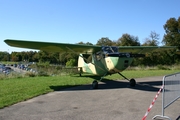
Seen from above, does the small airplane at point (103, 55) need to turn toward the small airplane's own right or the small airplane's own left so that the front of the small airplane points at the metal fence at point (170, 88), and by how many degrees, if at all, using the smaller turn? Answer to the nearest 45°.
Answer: approximately 45° to the small airplane's own right

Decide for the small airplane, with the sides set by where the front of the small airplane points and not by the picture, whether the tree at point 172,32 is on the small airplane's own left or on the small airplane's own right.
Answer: on the small airplane's own left

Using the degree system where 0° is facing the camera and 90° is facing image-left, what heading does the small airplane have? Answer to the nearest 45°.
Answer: approximately 315°

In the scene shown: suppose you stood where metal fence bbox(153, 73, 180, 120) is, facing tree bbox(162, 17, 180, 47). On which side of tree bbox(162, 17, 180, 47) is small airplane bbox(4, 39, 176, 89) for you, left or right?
left
